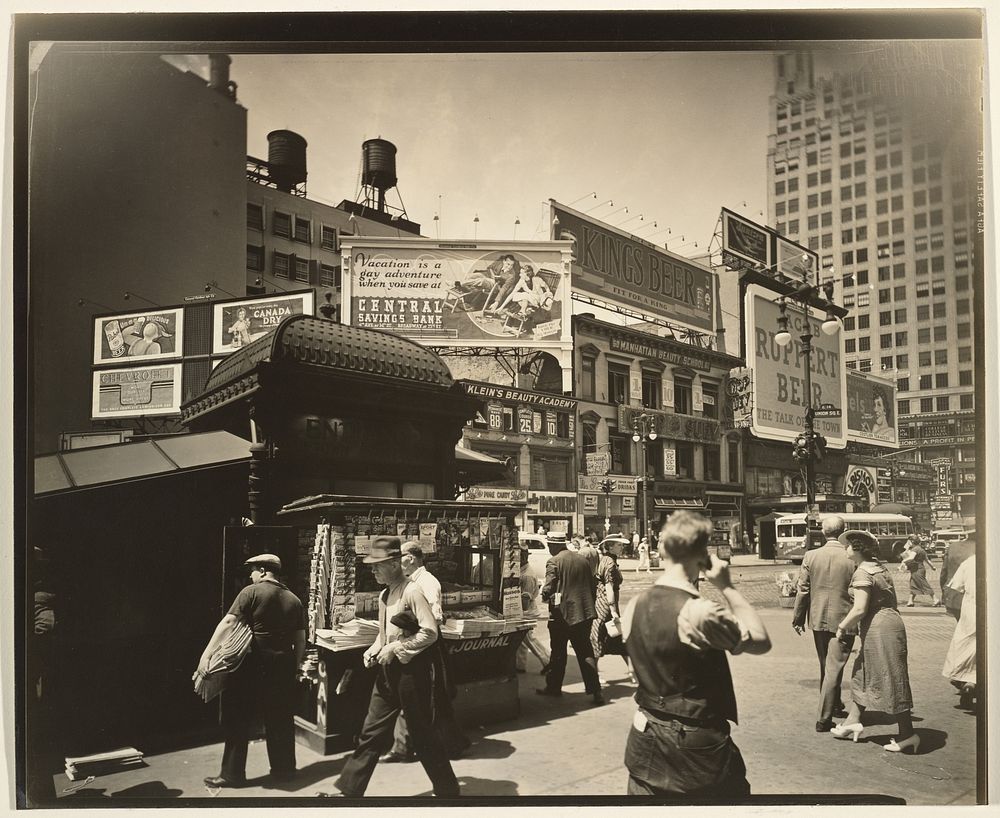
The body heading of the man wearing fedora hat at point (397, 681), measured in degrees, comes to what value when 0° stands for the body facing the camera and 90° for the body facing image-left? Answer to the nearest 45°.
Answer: approximately 90°

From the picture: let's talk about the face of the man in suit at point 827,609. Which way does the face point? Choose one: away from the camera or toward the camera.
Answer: away from the camera

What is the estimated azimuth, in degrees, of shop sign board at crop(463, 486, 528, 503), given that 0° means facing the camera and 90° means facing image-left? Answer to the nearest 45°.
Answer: approximately 0°

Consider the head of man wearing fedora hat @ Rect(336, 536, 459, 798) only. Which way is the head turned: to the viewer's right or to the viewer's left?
to the viewer's left

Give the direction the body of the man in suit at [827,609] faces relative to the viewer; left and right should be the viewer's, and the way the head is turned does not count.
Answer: facing away from the viewer

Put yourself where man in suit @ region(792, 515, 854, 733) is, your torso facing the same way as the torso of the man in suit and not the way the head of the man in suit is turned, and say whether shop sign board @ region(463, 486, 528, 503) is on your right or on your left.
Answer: on your left

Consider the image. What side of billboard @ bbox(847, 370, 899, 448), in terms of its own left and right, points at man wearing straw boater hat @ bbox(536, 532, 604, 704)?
right

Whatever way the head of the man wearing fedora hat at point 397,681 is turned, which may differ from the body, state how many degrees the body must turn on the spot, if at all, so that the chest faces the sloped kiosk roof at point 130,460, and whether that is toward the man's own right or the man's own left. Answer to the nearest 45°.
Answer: approximately 45° to the man's own right

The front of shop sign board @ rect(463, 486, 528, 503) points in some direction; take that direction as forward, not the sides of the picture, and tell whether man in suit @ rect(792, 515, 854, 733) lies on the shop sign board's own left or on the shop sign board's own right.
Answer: on the shop sign board's own left
